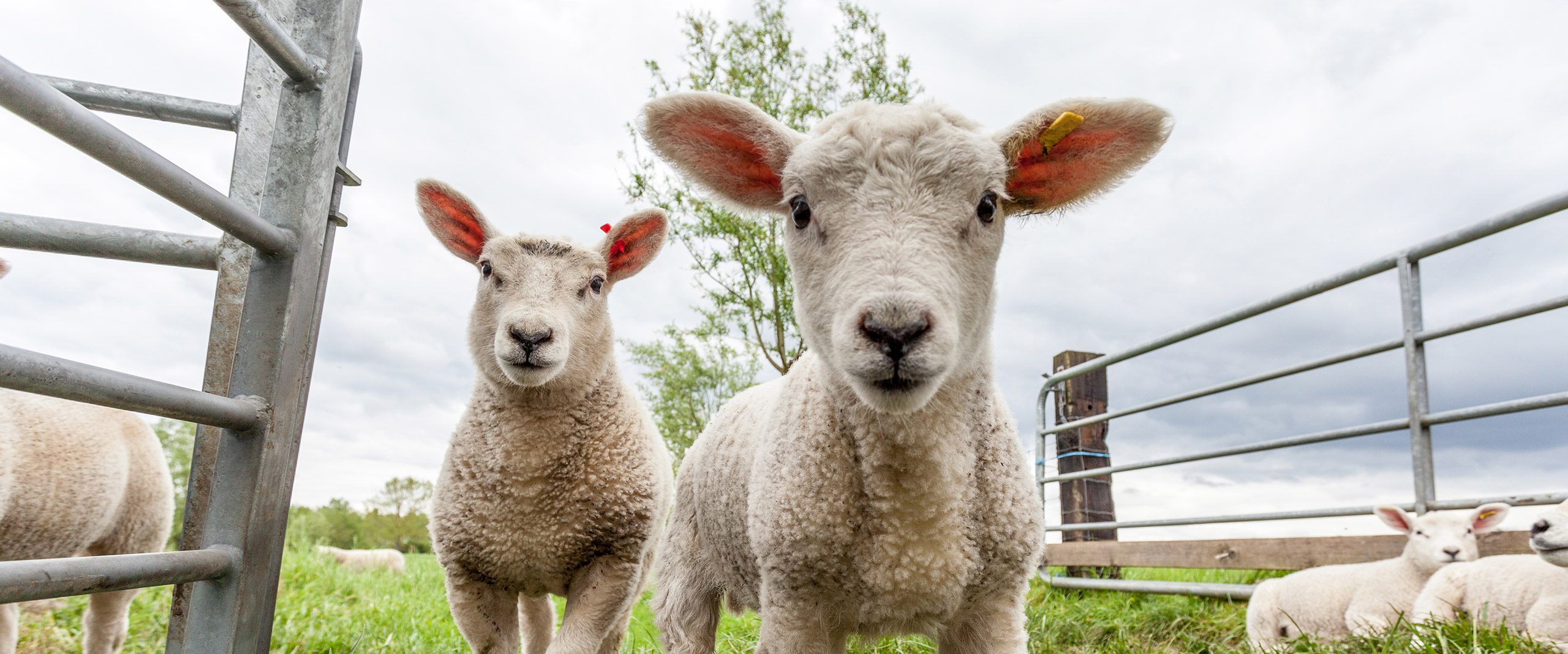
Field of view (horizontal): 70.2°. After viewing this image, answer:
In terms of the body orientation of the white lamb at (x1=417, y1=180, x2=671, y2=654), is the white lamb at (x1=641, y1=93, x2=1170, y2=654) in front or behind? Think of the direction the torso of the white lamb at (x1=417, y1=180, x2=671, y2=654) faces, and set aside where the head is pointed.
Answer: in front

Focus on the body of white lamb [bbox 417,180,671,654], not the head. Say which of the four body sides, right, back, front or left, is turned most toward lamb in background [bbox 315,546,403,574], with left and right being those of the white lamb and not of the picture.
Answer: back

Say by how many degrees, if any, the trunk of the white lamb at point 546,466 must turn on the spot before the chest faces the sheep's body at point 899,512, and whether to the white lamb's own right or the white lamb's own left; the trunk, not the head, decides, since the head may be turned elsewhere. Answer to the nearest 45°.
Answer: approximately 45° to the white lamb's own left

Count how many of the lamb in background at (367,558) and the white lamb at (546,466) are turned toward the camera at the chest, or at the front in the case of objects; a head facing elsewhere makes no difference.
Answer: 1

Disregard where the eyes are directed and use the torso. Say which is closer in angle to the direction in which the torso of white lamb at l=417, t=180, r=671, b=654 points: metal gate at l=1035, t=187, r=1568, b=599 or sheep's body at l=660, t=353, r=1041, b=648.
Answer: the sheep's body

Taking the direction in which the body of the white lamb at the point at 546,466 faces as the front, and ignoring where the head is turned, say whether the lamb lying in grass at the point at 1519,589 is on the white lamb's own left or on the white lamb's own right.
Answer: on the white lamb's own left

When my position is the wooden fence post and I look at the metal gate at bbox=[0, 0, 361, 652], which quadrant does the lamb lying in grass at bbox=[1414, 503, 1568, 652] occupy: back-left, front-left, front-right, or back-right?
front-left

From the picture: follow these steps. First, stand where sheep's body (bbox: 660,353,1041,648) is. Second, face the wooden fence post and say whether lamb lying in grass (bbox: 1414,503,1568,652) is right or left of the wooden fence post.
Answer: right

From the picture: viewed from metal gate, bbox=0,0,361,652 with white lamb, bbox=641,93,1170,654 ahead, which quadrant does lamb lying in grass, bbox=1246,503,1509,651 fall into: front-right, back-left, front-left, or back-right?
front-left

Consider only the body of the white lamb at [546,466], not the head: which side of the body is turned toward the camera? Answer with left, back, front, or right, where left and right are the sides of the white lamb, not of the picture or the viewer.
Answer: front

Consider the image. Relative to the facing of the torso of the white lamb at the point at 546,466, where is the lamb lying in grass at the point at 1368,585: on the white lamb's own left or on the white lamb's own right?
on the white lamb's own left
